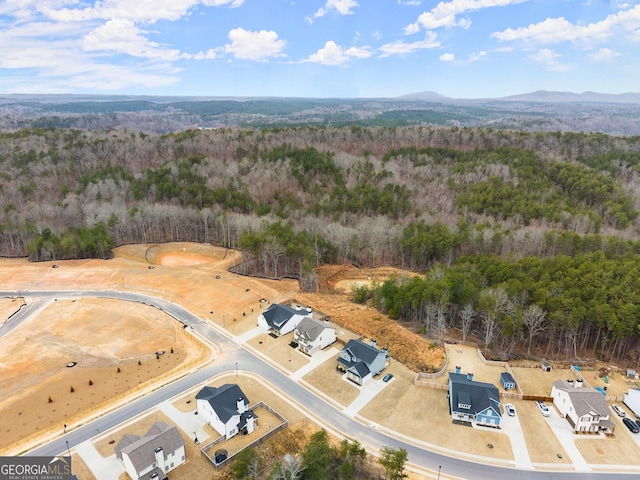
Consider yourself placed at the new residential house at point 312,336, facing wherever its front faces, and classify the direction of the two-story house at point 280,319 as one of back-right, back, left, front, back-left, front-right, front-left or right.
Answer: right

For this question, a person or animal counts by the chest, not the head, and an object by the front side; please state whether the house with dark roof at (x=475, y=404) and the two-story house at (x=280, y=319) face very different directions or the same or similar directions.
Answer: same or similar directions

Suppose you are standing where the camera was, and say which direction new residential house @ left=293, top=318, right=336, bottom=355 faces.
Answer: facing the viewer and to the left of the viewer

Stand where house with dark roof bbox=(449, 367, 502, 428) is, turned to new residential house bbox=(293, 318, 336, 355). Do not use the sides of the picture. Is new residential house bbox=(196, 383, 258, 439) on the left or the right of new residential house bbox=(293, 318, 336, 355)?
left

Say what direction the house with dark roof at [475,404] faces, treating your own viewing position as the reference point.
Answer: facing the viewer

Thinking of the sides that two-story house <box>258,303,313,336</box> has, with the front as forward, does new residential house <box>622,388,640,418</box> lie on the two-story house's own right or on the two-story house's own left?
on the two-story house's own left

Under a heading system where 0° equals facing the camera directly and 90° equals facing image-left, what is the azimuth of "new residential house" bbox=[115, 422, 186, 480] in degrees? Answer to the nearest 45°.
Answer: approximately 135°

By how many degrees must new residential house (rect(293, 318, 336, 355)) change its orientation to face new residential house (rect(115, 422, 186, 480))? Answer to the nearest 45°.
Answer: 0° — it already faces it

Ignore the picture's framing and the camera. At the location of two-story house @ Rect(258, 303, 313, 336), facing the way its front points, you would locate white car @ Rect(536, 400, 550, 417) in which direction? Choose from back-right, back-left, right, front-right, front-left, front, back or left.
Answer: left

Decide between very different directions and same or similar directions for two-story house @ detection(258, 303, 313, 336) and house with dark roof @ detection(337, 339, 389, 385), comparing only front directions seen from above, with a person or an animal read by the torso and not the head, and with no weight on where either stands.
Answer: same or similar directions

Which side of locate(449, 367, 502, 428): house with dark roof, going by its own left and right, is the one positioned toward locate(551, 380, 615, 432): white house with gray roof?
left

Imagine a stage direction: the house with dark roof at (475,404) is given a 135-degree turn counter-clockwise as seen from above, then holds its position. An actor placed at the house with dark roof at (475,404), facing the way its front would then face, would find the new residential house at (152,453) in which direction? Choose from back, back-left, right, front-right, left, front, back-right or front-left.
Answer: back

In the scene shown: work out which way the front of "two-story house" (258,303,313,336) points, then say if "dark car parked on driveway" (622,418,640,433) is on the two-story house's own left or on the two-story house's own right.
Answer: on the two-story house's own left
